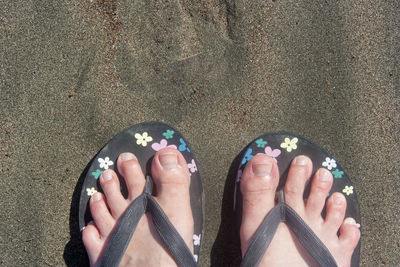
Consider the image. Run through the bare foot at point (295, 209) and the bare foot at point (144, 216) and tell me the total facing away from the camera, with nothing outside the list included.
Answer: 2

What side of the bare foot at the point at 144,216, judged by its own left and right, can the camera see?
back

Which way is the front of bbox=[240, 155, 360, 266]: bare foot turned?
away from the camera
